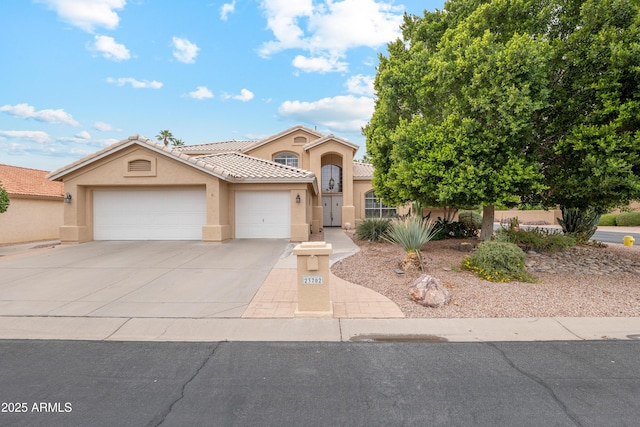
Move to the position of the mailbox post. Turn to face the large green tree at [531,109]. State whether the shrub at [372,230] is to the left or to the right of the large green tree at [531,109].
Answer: left

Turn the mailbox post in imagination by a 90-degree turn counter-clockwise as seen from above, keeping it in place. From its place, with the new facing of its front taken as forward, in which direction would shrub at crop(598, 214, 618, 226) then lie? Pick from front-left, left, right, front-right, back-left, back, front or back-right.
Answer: front-left

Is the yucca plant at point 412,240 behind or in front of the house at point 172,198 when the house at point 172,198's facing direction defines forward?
in front

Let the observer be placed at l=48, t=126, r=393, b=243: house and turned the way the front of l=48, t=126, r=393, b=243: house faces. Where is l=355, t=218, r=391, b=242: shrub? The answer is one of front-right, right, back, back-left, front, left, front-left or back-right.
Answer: left

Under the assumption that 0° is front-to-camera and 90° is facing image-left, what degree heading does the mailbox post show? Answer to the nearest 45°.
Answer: approximately 0°

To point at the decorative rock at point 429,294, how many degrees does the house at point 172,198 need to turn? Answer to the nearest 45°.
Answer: approximately 45° to its left

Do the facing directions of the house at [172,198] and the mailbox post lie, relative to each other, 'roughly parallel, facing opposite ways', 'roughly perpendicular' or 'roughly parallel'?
roughly parallel

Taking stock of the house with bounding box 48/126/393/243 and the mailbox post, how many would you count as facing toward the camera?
2

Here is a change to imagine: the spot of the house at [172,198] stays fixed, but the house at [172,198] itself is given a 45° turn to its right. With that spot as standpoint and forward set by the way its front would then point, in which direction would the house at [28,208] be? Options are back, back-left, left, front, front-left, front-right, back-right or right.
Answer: right

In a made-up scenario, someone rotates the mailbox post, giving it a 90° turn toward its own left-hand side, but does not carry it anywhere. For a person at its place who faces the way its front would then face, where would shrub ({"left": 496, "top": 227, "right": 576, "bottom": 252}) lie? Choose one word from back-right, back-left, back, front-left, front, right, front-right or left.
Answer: front-left

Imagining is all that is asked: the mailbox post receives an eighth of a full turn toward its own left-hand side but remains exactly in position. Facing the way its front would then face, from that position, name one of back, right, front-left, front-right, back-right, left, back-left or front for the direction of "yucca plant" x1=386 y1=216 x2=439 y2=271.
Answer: left

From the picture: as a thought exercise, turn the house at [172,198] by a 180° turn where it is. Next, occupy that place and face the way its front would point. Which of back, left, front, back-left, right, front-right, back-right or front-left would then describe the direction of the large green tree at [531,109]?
back-right

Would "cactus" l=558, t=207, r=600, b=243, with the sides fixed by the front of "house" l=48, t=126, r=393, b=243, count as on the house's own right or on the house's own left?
on the house's own left

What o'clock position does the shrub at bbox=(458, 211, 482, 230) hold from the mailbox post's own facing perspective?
The shrub is roughly at 7 o'clock from the mailbox post.

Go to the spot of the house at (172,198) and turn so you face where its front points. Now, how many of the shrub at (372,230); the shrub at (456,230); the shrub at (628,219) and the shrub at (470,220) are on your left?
4

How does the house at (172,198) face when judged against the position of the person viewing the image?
facing the viewer

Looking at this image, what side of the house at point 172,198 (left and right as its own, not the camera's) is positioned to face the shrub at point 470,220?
left
